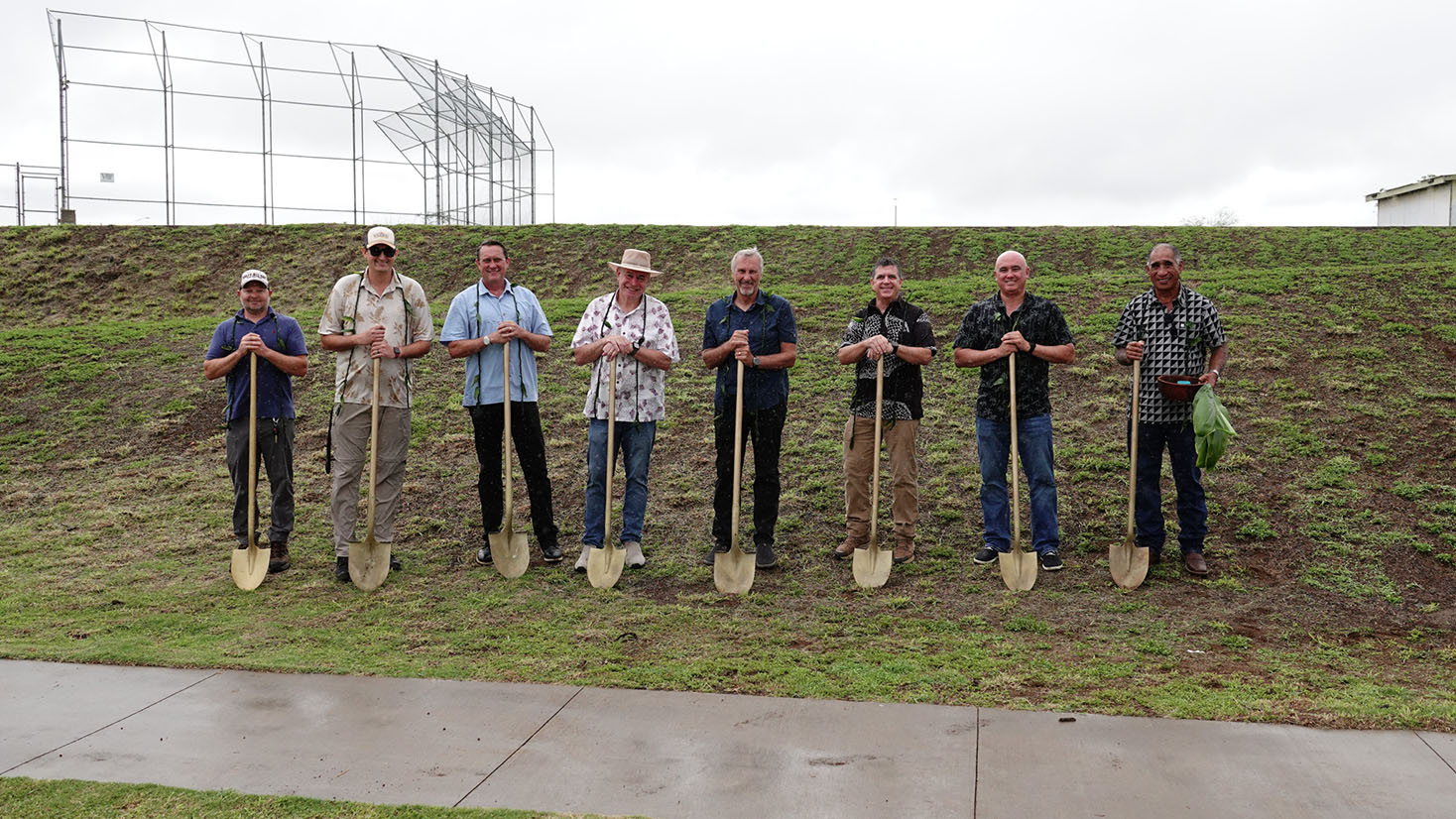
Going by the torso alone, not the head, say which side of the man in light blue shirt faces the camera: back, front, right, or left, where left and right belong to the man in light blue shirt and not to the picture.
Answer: front

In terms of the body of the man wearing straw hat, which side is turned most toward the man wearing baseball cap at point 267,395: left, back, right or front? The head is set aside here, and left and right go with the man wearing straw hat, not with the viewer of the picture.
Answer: right

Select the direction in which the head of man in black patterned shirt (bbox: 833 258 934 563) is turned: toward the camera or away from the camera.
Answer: toward the camera

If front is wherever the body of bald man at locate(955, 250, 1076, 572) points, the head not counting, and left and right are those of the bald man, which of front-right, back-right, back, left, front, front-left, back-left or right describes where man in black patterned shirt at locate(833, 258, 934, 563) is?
right

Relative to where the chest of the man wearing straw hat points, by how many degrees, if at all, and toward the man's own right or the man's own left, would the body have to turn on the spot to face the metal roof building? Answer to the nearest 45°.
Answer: approximately 135° to the man's own left

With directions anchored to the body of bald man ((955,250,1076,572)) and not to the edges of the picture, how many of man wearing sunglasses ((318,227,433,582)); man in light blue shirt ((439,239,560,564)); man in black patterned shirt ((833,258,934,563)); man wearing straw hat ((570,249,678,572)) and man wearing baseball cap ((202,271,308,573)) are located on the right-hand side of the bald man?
5

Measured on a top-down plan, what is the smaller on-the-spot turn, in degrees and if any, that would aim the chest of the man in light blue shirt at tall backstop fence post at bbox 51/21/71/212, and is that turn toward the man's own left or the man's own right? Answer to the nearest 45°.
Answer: approximately 135° to the man's own right

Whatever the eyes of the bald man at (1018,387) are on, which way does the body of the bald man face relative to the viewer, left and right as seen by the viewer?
facing the viewer

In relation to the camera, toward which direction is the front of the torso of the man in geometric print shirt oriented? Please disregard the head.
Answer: toward the camera

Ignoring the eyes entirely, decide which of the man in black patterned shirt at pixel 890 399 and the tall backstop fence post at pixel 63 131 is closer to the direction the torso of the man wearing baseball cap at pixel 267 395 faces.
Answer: the man in black patterned shirt

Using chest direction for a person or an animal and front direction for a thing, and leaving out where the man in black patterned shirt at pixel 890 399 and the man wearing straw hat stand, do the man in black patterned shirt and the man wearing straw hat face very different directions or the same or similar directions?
same or similar directions

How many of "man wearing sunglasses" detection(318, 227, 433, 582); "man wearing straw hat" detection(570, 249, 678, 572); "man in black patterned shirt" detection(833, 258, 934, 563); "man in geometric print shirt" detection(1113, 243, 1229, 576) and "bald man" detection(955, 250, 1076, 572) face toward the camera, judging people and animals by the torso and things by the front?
5

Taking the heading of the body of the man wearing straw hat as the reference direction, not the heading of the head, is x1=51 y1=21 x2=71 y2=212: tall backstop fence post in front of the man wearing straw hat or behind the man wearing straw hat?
behind

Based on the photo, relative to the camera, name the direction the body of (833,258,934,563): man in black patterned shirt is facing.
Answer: toward the camera

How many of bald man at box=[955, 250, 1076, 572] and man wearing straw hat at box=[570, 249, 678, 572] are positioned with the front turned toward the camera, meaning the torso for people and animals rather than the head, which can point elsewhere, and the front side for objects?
2

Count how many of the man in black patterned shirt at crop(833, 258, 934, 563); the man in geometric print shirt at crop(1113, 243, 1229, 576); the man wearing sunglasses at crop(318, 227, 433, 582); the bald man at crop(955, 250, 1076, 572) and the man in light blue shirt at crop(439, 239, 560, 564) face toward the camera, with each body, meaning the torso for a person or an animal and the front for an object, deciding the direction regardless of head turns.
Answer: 5

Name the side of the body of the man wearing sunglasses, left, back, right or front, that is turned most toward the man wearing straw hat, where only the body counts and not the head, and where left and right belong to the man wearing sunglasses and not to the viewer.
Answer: left

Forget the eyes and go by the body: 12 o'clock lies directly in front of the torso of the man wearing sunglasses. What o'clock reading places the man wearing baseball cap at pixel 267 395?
The man wearing baseball cap is roughly at 4 o'clock from the man wearing sunglasses.
